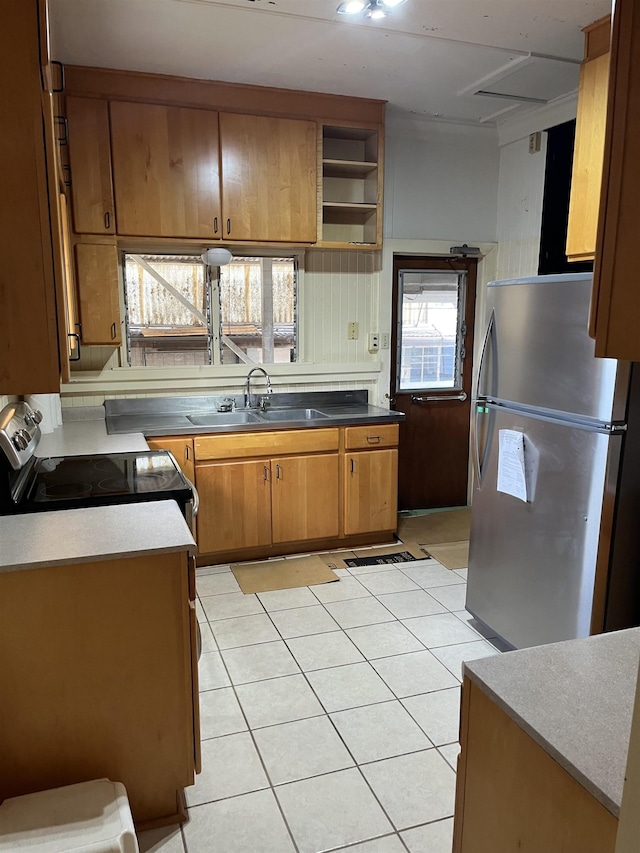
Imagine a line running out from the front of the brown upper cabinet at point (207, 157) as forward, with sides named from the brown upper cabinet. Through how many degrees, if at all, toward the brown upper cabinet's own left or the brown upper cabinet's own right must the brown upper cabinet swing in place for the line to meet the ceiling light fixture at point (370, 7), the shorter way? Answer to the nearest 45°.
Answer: approximately 45° to the brown upper cabinet's own left

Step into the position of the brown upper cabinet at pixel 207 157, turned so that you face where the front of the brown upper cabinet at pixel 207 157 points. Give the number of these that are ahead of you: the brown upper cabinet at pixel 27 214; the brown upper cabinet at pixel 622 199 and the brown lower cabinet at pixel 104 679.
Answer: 3

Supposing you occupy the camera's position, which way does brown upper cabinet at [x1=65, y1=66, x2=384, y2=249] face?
facing the viewer

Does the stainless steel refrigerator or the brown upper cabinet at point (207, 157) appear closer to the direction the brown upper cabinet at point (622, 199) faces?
the brown upper cabinet

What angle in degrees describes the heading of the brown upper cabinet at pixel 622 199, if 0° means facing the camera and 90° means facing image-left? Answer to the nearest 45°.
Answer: approximately 90°

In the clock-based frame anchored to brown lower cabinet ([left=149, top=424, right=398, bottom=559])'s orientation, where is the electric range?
The electric range is roughly at 1 o'clock from the brown lower cabinet.

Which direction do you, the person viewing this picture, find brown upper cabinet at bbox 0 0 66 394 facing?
facing to the right of the viewer

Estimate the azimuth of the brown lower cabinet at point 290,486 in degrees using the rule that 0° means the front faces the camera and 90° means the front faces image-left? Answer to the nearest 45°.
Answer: approximately 0°

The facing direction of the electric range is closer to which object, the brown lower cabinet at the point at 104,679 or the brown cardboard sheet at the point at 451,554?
the brown cardboard sheet

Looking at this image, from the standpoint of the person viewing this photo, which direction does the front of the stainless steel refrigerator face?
facing the viewer and to the left of the viewer

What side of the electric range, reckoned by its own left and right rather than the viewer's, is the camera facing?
right
